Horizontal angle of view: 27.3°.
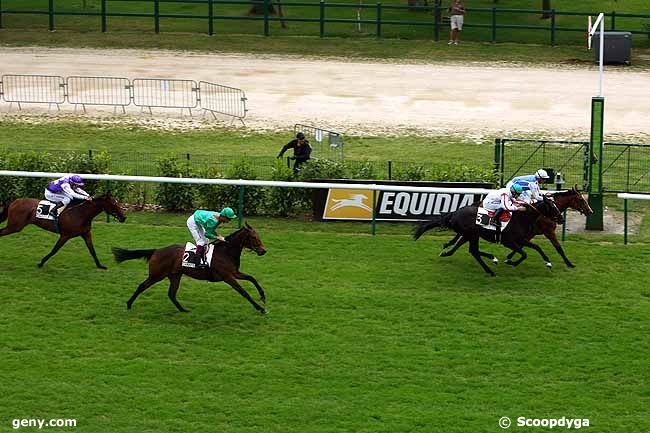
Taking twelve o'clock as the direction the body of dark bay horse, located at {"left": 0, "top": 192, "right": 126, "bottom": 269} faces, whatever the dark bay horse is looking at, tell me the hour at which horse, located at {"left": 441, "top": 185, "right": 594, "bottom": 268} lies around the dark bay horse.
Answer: The horse is roughly at 12 o'clock from the dark bay horse.

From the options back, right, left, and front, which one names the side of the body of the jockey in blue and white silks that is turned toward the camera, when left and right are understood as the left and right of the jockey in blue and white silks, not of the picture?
right

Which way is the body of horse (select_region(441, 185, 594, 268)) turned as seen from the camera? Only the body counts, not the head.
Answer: to the viewer's right

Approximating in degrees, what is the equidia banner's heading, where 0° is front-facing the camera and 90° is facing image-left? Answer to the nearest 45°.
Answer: approximately 0°

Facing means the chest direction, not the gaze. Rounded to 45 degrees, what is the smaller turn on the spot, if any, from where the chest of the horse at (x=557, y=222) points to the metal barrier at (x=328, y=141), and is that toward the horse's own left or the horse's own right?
approximately 135° to the horse's own left

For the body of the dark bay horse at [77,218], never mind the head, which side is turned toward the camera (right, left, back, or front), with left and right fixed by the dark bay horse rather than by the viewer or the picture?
right

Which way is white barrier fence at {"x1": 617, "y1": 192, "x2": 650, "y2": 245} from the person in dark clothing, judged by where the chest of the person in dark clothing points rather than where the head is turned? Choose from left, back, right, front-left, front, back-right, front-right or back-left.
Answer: front-left

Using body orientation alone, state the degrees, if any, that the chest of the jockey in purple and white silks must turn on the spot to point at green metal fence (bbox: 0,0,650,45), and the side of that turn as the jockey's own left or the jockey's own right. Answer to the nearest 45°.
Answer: approximately 90° to the jockey's own left

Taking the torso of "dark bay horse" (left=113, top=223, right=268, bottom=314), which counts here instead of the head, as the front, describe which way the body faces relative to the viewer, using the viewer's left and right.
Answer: facing to the right of the viewer

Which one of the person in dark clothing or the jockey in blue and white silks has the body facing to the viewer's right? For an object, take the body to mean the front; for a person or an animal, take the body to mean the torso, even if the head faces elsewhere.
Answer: the jockey in blue and white silks

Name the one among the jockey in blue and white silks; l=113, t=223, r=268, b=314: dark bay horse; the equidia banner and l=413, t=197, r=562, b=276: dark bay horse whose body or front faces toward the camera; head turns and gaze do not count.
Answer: the equidia banner

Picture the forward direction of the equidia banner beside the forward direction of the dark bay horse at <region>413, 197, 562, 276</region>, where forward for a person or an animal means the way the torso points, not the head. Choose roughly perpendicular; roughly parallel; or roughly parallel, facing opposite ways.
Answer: roughly perpendicular

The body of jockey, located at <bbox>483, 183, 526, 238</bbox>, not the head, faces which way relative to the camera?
to the viewer's right
